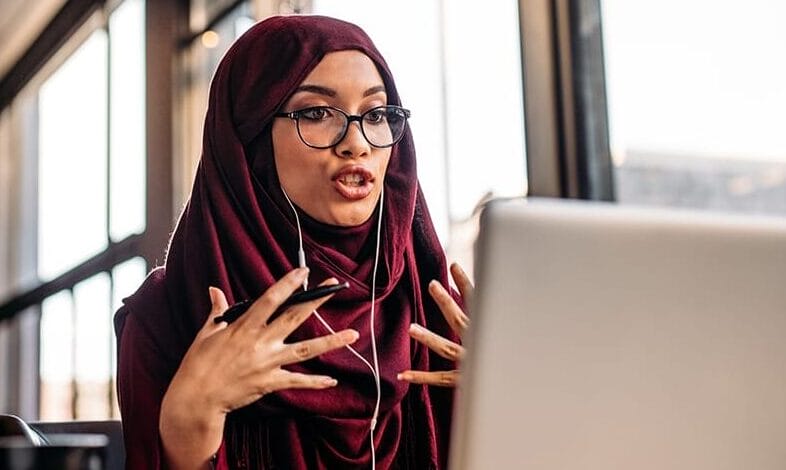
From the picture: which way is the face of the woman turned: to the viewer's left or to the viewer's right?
to the viewer's right

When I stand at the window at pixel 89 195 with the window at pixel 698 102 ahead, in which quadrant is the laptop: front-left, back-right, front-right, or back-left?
front-right

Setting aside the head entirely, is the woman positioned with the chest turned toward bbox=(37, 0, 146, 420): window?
no

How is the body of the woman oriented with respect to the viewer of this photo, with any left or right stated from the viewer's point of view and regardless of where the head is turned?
facing the viewer and to the right of the viewer

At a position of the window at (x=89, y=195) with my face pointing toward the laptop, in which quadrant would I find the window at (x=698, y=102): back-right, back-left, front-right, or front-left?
front-left

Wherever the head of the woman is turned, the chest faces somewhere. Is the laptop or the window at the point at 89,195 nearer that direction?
the laptop
